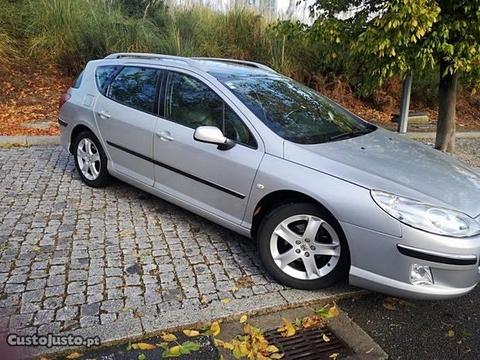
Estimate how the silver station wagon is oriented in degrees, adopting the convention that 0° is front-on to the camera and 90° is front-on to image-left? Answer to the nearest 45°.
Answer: approximately 315°

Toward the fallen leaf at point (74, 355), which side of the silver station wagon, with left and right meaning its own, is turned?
right

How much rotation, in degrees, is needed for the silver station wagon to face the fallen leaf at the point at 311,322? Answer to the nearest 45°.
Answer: approximately 45° to its right

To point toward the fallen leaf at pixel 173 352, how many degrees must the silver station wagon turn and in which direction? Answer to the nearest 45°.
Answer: approximately 90° to its right

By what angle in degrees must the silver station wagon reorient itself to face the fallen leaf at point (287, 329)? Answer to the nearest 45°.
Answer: approximately 45° to its right
